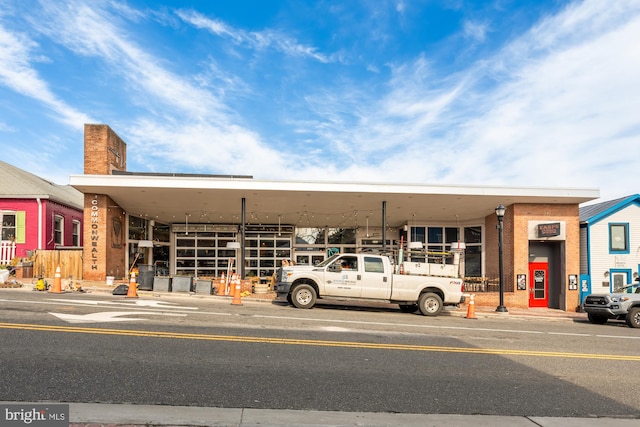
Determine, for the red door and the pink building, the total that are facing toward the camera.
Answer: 2

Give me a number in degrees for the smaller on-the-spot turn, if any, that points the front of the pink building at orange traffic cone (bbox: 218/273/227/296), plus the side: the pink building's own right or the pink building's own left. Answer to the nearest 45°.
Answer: approximately 45° to the pink building's own left

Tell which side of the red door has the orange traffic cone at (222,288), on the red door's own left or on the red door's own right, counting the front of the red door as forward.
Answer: on the red door's own right

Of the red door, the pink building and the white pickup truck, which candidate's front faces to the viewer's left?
the white pickup truck

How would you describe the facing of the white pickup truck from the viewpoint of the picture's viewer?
facing to the left of the viewer

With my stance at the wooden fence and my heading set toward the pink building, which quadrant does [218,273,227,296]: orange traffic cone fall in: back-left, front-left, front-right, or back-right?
back-right

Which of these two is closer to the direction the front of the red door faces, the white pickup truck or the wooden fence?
the white pickup truck

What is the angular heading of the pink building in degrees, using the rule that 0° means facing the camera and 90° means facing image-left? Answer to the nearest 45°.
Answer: approximately 0°

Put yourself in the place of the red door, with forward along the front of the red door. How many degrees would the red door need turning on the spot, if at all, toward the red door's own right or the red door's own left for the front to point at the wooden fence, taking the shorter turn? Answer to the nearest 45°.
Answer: approximately 45° to the red door's own right

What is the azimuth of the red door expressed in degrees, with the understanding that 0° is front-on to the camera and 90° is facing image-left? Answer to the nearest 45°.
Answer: approximately 0°

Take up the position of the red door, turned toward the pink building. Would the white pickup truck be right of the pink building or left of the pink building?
left
